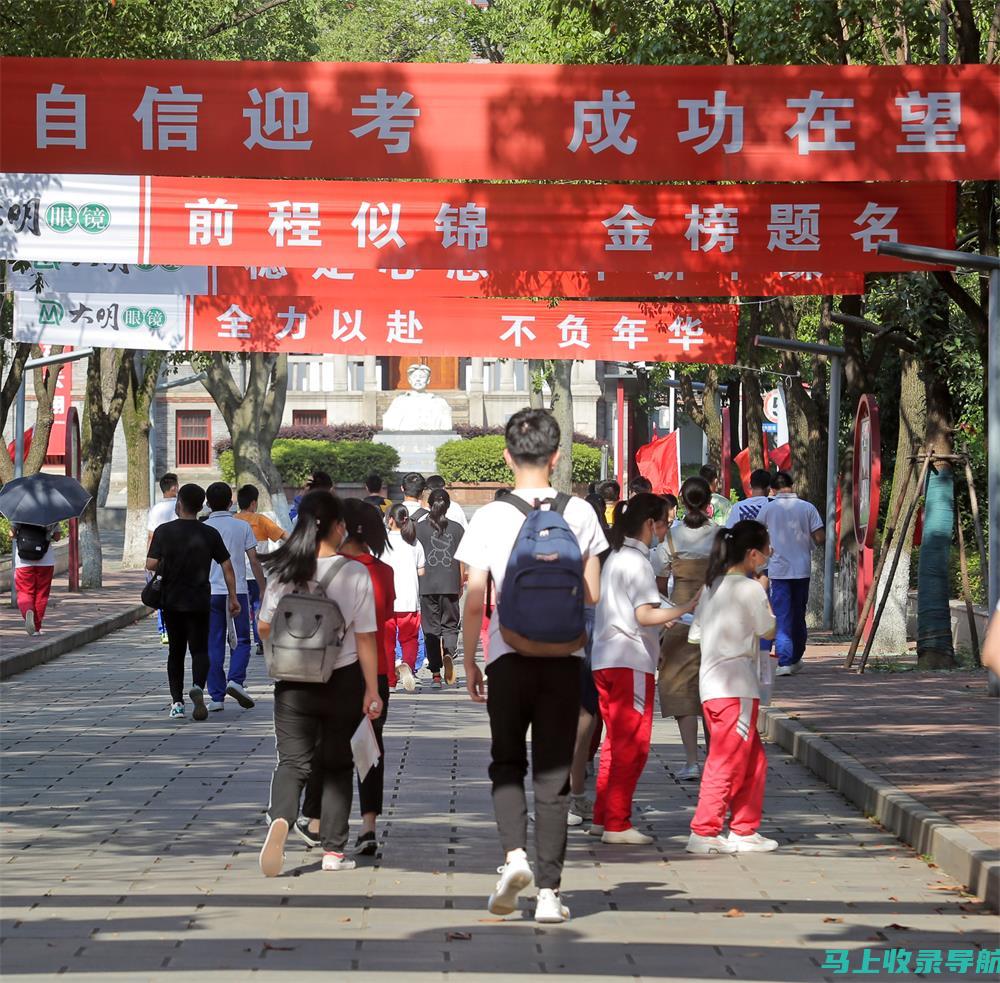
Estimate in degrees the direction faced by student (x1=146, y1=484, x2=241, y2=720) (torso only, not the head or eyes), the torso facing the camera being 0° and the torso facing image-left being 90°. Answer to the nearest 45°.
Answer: approximately 180°

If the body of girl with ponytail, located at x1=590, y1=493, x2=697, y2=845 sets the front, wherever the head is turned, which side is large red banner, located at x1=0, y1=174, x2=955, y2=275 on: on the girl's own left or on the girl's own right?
on the girl's own left

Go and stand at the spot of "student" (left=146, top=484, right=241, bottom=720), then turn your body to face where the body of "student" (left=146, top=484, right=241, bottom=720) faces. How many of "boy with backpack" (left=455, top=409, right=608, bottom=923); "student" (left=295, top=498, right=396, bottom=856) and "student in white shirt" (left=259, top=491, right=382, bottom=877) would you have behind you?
3

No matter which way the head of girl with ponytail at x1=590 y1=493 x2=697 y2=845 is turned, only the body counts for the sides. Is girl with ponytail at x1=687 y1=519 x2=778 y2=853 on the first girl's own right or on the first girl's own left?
on the first girl's own right

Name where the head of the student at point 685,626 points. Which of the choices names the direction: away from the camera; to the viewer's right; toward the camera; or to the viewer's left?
away from the camera

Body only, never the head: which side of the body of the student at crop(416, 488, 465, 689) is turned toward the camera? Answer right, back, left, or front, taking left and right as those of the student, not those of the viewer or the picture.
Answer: back

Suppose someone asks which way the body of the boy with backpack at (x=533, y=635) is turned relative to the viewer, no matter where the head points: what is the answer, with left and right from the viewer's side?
facing away from the viewer

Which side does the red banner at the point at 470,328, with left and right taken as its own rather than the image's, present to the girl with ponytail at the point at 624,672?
front

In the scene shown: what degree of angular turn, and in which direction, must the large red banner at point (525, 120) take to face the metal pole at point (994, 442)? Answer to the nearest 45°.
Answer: approximately 90° to its left

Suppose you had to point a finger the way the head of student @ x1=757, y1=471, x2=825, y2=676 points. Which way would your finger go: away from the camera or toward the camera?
away from the camera

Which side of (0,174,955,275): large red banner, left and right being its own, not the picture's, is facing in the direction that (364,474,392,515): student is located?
back

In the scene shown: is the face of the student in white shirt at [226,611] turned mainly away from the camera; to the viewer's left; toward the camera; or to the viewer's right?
away from the camera
